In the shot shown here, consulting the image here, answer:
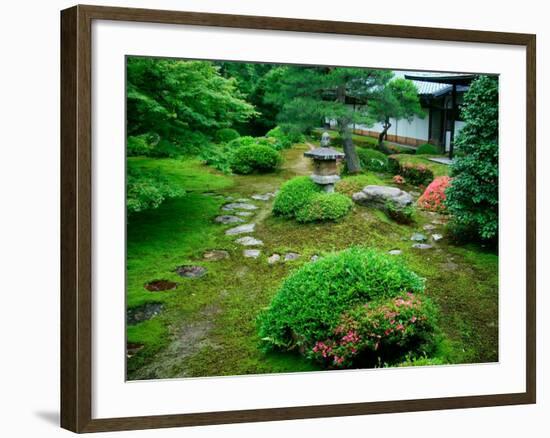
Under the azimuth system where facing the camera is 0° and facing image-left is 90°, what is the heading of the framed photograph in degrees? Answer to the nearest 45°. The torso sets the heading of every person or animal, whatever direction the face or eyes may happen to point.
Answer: approximately 315°
